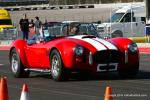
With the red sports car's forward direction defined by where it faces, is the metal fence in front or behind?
behind

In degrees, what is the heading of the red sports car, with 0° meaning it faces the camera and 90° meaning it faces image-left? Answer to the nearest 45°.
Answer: approximately 315°
